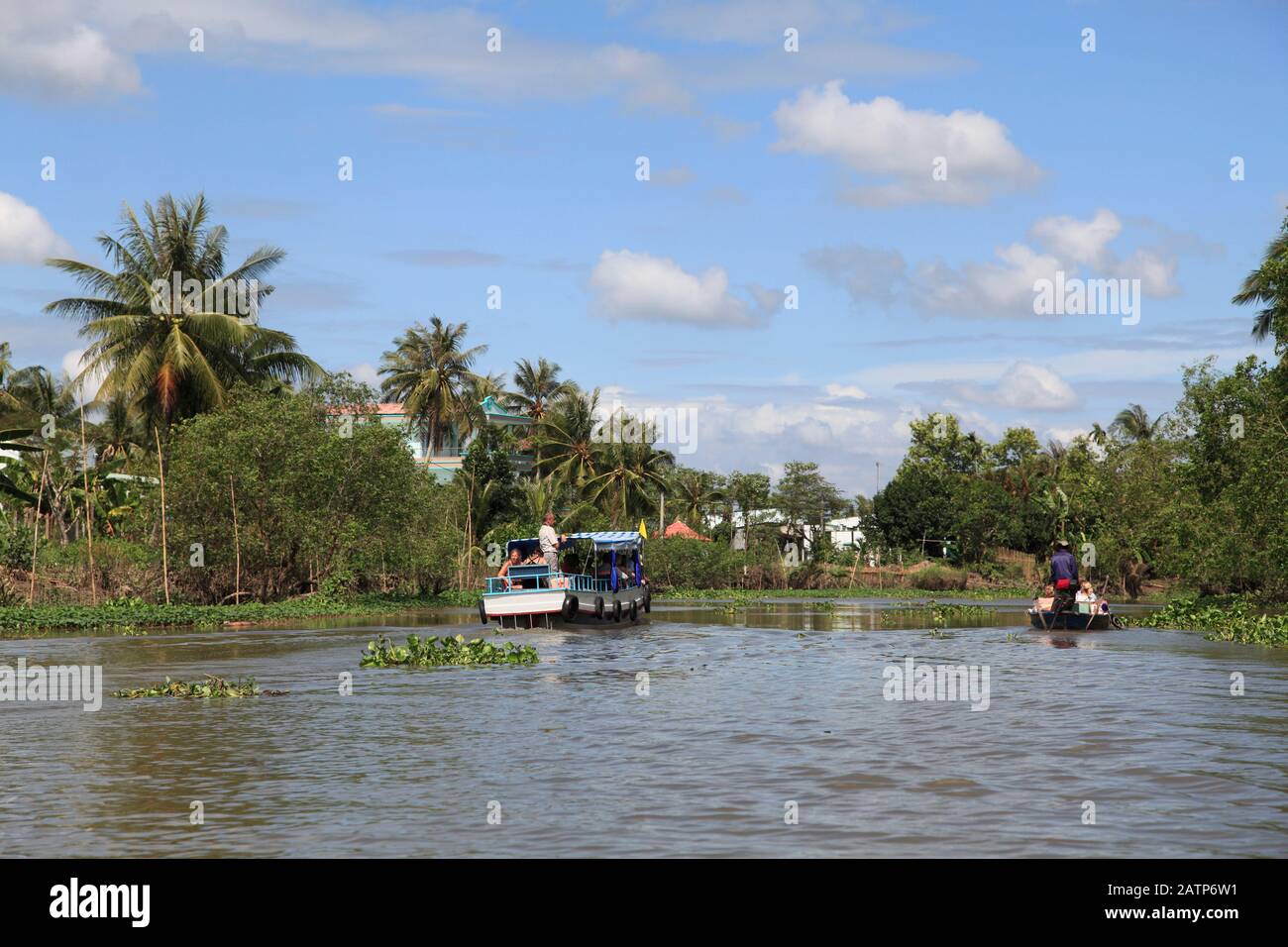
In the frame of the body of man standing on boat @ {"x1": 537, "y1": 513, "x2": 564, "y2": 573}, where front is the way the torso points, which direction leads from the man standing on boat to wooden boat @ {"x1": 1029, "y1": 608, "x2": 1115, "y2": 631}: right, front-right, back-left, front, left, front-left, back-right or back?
front-right

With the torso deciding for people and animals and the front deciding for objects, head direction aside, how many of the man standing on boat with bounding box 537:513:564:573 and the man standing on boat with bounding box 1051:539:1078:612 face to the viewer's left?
0

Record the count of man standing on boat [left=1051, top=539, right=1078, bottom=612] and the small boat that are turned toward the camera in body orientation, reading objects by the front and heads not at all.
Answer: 0

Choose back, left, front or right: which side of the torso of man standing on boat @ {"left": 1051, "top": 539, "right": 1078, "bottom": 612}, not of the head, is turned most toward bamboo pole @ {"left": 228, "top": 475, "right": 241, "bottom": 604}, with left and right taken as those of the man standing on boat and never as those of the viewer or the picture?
left

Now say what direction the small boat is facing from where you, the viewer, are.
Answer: facing away from the viewer and to the right of the viewer

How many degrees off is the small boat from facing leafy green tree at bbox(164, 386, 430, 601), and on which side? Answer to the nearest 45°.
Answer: approximately 90° to its left

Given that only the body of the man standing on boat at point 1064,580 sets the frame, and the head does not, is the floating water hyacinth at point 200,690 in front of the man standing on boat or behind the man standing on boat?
behind

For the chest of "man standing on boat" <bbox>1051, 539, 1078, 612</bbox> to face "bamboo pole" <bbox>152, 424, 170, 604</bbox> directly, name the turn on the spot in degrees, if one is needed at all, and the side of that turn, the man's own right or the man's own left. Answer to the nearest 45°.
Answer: approximately 90° to the man's own left

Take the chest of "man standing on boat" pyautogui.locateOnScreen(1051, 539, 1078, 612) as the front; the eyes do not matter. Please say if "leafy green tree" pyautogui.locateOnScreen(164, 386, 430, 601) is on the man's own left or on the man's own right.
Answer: on the man's own left

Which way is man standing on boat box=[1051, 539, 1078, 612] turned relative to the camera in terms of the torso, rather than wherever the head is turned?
away from the camera

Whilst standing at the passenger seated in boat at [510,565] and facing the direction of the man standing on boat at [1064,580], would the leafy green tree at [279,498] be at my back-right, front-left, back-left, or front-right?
back-left
